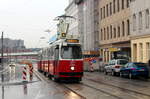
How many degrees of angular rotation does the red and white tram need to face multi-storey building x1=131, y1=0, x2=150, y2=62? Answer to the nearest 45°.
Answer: approximately 90° to its left

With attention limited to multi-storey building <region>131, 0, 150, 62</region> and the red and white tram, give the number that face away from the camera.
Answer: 0

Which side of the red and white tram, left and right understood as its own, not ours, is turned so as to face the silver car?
left

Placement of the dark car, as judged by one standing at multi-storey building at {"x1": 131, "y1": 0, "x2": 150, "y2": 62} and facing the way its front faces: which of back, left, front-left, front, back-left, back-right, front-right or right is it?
front-left

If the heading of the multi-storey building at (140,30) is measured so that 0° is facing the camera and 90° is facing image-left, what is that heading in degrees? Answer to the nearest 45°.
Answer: approximately 45°

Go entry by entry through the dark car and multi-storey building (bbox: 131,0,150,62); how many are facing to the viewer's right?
0

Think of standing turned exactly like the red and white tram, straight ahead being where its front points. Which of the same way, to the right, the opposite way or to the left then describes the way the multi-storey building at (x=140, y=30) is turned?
to the right

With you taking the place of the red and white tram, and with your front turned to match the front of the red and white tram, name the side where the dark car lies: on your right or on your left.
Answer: on your left
